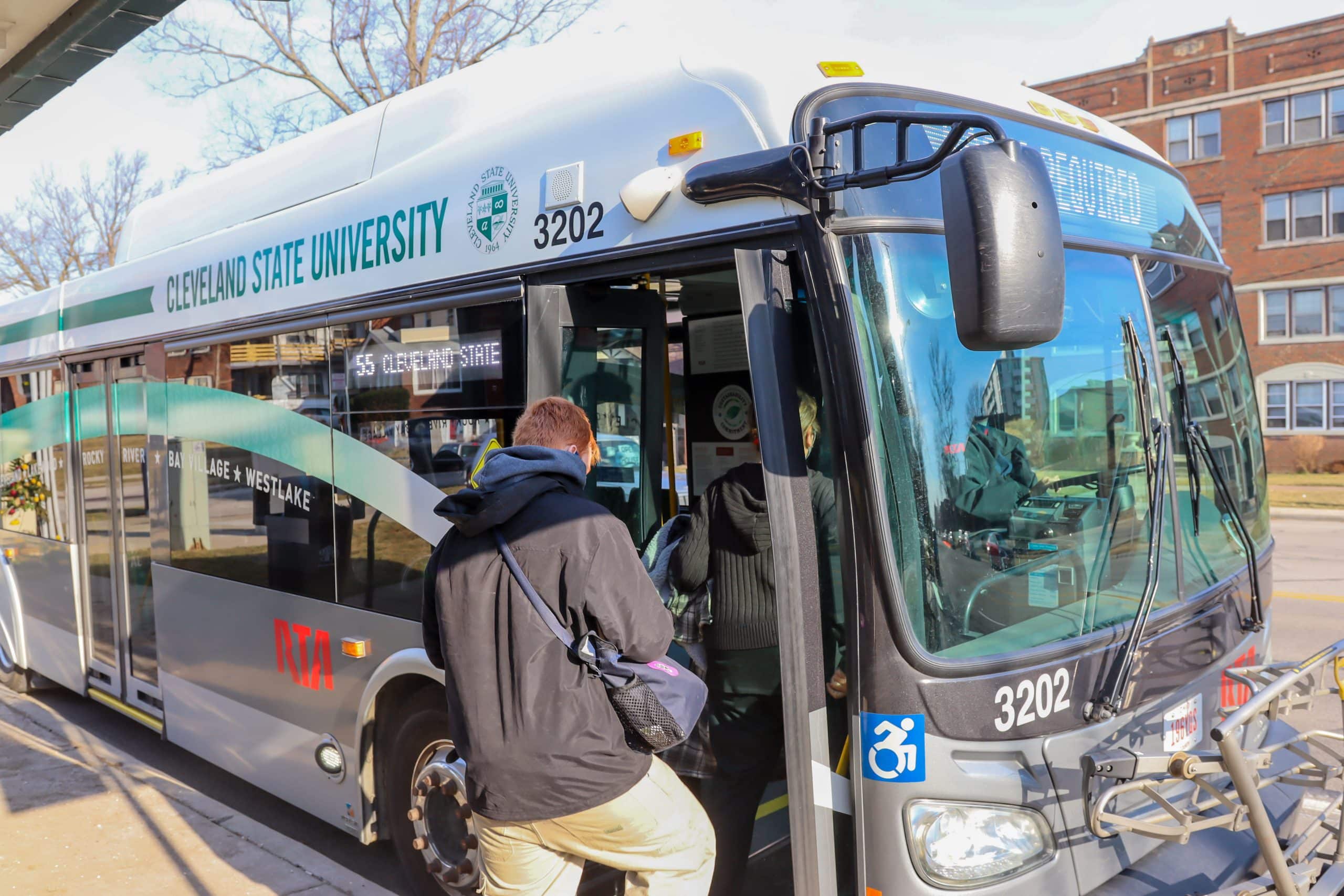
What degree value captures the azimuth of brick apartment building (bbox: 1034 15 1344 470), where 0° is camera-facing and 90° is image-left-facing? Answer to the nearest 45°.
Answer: approximately 0°

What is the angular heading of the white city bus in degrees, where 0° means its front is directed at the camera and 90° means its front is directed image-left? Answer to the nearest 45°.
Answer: approximately 315°
